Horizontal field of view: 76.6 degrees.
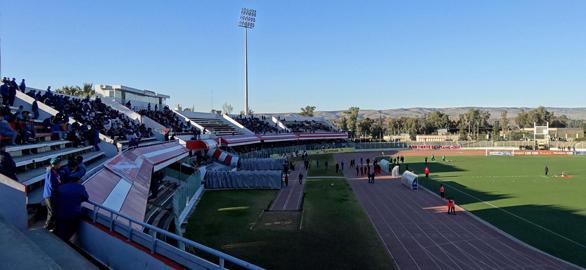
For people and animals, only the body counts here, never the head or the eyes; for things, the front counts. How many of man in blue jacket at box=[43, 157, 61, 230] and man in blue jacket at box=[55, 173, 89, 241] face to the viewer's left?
0

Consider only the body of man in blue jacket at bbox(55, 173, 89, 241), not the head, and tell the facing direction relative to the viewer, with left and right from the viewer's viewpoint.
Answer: facing away from the viewer and to the right of the viewer

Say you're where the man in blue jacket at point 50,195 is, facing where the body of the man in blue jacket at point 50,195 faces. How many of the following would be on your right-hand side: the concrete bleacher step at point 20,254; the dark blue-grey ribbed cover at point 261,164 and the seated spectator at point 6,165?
1

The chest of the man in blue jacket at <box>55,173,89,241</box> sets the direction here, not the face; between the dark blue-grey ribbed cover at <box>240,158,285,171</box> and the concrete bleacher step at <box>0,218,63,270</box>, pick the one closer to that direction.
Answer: the dark blue-grey ribbed cover

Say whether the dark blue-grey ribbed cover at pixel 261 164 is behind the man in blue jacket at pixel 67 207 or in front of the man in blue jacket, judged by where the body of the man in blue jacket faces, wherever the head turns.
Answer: in front
